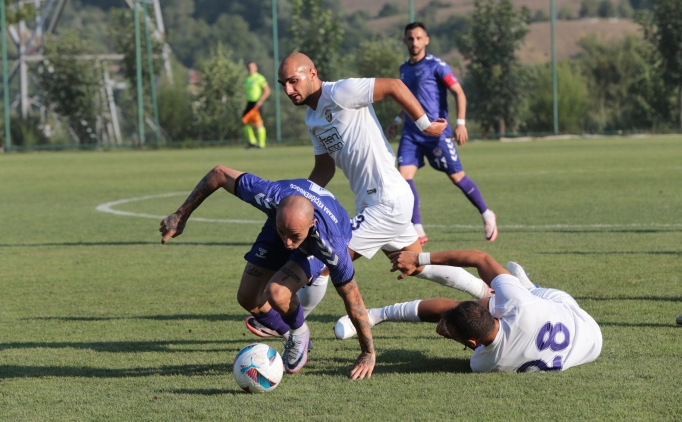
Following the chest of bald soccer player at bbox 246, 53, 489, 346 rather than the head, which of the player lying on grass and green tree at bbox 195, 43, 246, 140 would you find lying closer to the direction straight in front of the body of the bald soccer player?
the player lying on grass

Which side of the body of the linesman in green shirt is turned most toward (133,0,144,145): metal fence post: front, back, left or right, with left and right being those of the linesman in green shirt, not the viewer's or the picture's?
right

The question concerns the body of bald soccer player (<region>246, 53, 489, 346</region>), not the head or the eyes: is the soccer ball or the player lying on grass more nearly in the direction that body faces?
the soccer ball

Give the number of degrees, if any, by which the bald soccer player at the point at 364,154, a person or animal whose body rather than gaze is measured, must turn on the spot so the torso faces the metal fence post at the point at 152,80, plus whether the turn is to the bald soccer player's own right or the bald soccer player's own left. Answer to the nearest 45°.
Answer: approximately 135° to the bald soccer player's own right

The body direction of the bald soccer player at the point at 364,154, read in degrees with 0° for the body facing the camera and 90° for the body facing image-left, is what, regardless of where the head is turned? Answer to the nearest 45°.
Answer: approximately 45°

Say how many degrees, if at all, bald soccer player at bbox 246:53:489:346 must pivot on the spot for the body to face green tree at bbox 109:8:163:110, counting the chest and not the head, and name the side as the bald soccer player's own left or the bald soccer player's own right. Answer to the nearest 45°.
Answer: approximately 135° to the bald soccer player's own right

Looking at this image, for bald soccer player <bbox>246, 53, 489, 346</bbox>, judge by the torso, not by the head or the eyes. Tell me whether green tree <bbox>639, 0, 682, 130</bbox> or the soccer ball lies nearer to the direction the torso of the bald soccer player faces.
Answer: the soccer ball

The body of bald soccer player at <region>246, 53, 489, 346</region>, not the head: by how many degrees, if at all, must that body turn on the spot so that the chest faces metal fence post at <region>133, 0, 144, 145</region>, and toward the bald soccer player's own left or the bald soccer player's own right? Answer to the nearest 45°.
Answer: approximately 135° to the bald soccer player's own right

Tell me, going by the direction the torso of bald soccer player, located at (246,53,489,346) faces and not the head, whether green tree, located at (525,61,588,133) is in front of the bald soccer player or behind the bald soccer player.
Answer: behind

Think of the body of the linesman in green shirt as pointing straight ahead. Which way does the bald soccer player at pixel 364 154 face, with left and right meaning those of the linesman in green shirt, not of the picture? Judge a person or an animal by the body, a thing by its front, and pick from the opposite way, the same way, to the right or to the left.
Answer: the same way

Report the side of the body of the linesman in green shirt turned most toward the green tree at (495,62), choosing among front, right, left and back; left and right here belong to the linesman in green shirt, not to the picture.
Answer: back
